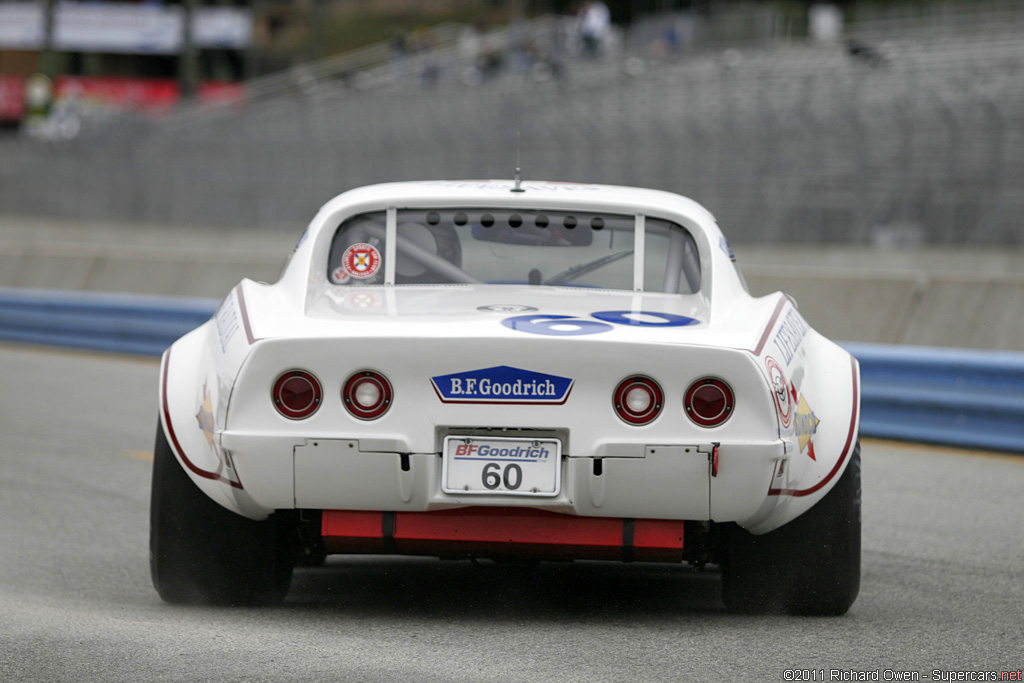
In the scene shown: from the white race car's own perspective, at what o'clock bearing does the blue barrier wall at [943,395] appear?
The blue barrier wall is roughly at 1 o'clock from the white race car.

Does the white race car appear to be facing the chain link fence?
yes

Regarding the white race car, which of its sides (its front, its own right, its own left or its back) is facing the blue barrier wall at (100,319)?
front

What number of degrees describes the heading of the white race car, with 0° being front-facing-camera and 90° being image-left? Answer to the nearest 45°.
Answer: approximately 180°

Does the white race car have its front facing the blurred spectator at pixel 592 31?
yes
